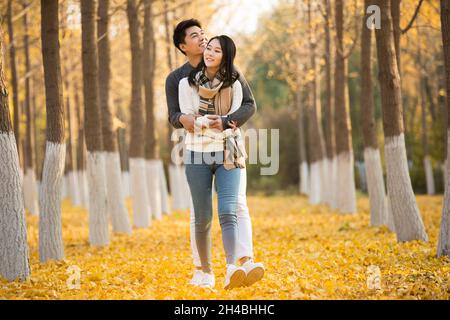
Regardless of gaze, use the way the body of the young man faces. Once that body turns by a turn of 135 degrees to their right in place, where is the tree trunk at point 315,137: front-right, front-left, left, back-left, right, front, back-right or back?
front-right

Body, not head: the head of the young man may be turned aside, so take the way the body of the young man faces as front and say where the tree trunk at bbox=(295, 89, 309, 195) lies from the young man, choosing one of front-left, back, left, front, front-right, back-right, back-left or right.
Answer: back

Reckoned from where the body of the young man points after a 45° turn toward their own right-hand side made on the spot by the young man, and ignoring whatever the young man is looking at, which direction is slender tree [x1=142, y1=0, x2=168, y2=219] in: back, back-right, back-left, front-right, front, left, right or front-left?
back-right

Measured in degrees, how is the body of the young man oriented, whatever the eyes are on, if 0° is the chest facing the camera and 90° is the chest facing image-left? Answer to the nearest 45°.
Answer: approximately 0°

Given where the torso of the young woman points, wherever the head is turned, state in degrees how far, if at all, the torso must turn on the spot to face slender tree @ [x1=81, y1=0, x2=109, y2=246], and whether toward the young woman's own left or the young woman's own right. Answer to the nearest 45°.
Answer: approximately 180°

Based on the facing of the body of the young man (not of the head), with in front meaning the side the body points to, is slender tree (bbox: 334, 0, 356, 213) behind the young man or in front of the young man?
behind

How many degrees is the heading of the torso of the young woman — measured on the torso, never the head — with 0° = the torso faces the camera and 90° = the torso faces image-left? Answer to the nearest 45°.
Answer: approximately 0°

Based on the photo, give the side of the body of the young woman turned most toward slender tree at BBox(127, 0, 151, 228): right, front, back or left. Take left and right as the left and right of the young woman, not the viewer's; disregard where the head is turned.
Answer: back

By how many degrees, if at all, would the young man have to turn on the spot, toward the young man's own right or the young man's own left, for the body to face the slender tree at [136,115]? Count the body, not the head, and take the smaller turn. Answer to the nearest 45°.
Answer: approximately 180°

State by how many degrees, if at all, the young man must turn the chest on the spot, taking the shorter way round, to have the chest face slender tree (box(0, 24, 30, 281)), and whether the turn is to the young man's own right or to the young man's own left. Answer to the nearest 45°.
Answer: approximately 135° to the young man's own right

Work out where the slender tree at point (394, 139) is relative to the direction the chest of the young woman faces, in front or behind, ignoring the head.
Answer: behind
